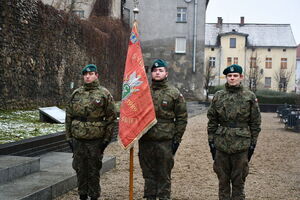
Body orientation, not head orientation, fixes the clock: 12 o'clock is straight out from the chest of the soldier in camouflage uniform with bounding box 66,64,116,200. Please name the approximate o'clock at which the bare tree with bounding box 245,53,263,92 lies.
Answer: The bare tree is roughly at 7 o'clock from the soldier in camouflage uniform.

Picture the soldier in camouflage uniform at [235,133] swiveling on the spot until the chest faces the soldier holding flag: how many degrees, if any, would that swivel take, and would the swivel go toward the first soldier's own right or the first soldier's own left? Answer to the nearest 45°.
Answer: approximately 90° to the first soldier's own right

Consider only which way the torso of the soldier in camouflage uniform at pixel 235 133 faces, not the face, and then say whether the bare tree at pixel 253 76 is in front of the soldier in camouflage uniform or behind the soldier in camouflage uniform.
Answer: behind

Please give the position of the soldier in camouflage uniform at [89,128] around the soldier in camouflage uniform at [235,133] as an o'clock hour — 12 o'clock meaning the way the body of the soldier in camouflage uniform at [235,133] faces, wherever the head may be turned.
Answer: the soldier in camouflage uniform at [89,128] is roughly at 3 o'clock from the soldier in camouflage uniform at [235,133].

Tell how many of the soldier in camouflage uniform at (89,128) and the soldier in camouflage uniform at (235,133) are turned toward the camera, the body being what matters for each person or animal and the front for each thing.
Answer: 2

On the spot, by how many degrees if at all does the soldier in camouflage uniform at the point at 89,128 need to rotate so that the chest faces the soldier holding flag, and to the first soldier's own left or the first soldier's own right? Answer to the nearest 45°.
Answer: approximately 90° to the first soldier's own left

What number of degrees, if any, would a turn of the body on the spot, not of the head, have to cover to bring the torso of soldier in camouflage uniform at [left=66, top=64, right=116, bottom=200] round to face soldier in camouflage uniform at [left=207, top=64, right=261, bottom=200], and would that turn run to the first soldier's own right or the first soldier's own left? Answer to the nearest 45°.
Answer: approximately 90° to the first soldier's own left

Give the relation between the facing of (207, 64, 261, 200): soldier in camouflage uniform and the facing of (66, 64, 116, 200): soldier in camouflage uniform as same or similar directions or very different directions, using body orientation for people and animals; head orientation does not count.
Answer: same or similar directions

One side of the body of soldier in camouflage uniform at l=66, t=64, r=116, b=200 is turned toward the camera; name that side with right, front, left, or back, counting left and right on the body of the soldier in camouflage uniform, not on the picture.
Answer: front

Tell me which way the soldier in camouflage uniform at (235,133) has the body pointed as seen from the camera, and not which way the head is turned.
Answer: toward the camera
